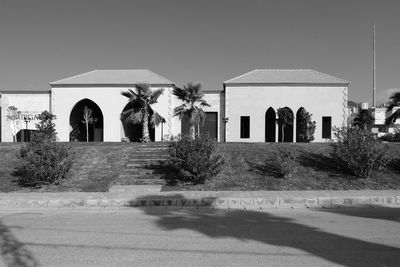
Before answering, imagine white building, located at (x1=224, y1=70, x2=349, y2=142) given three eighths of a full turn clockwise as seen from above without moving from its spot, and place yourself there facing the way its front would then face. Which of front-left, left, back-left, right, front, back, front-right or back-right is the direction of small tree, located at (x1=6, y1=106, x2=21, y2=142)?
front-left

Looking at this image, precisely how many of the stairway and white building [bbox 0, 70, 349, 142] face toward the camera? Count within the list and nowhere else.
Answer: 2

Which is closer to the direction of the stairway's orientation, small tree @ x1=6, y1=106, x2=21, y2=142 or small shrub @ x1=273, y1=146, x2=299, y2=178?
the small shrub

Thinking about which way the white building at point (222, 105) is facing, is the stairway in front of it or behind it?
in front

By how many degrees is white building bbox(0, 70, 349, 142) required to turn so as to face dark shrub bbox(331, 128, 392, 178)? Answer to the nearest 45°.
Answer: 0° — it already faces it

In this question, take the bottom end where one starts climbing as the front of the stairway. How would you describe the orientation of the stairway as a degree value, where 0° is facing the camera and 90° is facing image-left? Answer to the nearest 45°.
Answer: approximately 0°

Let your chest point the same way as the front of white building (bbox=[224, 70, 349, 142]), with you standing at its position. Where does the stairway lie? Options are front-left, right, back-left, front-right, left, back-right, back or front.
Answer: front

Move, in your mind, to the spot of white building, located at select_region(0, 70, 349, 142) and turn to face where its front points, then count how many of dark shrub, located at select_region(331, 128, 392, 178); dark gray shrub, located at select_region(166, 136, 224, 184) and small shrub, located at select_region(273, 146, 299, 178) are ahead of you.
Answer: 3

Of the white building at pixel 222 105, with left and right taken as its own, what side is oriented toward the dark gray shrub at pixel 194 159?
front

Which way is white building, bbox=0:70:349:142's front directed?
toward the camera

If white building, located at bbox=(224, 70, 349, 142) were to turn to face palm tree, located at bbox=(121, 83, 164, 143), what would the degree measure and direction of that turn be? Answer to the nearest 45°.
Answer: approximately 45° to its right

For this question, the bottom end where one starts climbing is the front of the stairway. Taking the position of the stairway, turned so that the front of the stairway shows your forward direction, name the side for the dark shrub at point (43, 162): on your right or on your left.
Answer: on your right

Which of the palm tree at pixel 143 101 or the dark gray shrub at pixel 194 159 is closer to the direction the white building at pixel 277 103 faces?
the dark gray shrub

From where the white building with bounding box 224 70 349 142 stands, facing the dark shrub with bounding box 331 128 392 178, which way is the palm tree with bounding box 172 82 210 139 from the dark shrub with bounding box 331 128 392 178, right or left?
right
